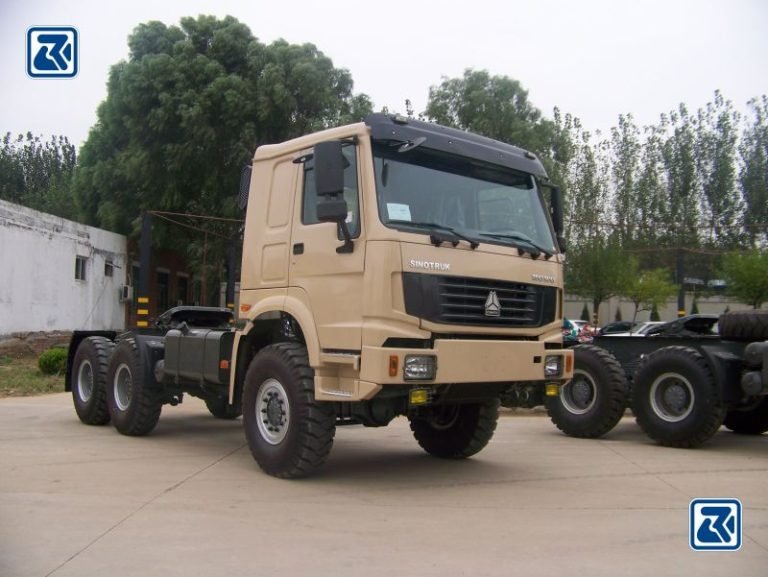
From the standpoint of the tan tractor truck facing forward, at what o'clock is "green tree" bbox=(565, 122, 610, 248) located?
The green tree is roughly at 8 o'clock from the tan tractor truck.

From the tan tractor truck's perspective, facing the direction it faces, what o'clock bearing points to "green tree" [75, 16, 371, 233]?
The green tree is roughly at 7 o'clock from the tan tractor truck.

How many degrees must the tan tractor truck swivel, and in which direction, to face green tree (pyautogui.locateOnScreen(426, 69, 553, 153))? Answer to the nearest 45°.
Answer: approximately 135° to its left

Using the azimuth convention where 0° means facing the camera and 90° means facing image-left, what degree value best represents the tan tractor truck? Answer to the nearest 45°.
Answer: approximately 315°

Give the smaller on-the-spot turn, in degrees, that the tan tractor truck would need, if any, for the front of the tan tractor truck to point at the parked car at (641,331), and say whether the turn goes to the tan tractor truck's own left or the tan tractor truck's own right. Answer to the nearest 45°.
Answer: approximately 90° to the tan tractor truck's own left

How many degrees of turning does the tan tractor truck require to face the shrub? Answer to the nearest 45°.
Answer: approximately 180°

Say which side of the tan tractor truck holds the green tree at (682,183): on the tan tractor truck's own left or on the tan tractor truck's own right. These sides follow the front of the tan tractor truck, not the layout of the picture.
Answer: on the tan tractor truck's own left

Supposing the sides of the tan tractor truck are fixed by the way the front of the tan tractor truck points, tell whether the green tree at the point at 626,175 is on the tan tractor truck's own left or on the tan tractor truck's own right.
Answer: on the tan tractor truck's own left

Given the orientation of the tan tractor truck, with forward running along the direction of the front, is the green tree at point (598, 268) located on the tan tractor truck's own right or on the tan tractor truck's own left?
on the tan tractor truck's own left

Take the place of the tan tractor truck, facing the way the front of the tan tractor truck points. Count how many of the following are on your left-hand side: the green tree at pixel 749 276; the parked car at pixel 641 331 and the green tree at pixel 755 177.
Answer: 3
